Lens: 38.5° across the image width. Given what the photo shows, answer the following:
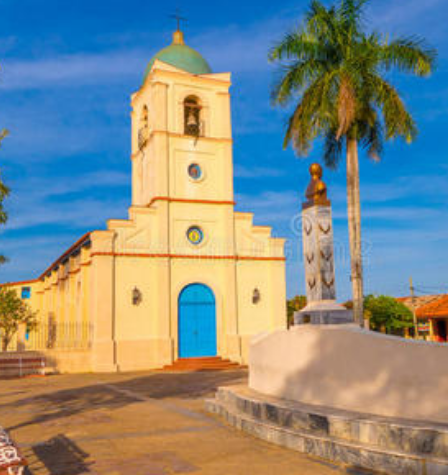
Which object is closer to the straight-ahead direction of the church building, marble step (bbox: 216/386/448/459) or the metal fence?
the marble step

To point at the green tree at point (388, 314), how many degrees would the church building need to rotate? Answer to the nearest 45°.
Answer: approximately 90° to its left

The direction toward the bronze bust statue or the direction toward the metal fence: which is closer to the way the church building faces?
the bronze bust statue

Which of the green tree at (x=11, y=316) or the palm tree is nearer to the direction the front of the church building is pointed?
the palm tree

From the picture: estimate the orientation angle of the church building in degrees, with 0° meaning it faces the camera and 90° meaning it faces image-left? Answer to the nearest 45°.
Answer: approximately 315°

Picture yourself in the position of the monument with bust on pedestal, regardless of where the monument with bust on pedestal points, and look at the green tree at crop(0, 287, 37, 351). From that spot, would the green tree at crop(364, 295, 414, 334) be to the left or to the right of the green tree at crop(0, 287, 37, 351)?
right
